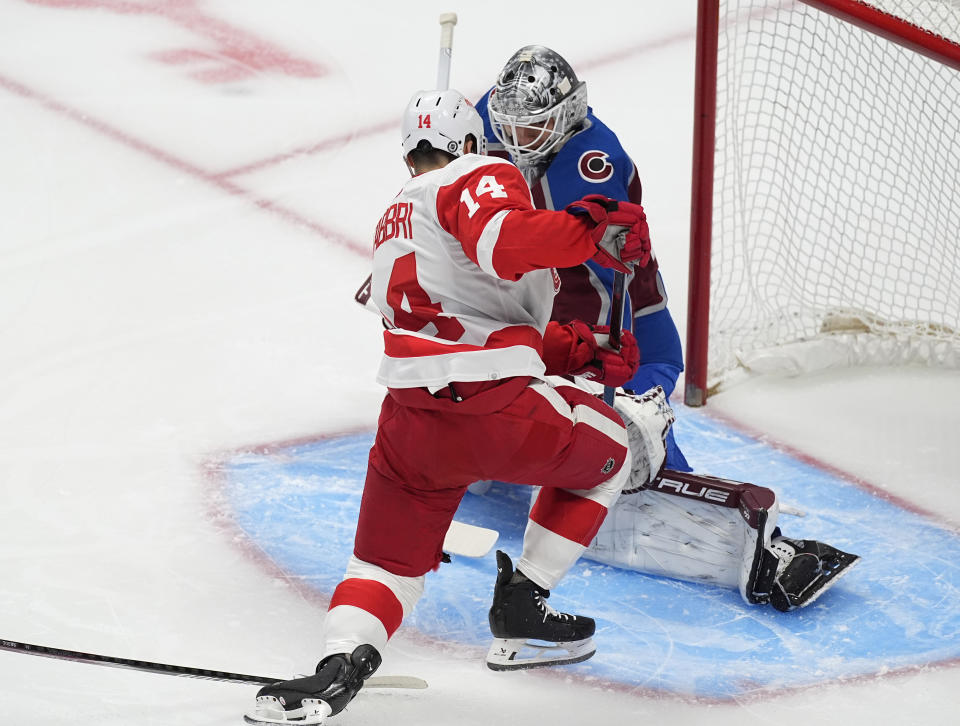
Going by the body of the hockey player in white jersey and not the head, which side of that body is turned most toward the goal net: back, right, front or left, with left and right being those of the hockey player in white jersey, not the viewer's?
front

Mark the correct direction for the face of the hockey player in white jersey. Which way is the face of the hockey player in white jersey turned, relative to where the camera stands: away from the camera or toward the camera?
away from the camera

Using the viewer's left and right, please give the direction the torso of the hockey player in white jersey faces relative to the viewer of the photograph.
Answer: facing away from the viewer and to the right of the viewer
